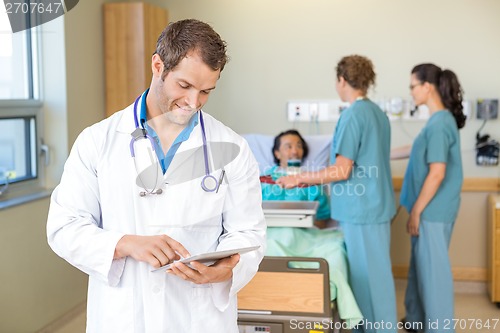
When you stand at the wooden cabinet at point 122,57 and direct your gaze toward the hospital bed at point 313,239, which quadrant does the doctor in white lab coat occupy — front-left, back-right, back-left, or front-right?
front-right

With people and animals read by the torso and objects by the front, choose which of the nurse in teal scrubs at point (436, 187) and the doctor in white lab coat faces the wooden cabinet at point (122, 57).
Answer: the nurse in teal scrubs

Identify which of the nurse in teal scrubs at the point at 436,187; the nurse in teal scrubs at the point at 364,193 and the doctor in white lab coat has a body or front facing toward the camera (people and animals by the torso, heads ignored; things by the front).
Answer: the doctor in white lab coat

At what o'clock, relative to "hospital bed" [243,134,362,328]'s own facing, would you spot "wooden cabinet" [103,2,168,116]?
The wooden cabinet is roughly at 4 o'clock from the hospital bed.

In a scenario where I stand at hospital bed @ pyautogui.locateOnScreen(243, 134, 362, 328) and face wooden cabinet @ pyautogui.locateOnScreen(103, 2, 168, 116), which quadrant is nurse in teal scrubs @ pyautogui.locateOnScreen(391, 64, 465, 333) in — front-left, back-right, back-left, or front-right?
back-right

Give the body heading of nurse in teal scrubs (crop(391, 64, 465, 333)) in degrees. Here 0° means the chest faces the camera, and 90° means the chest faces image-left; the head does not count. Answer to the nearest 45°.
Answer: approximately 90°

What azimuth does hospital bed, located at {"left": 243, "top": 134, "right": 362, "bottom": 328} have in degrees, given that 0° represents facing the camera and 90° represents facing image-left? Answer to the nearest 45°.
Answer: approximately 0°

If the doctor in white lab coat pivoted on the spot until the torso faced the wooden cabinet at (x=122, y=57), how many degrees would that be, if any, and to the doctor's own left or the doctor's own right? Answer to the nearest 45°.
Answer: approximately 180°

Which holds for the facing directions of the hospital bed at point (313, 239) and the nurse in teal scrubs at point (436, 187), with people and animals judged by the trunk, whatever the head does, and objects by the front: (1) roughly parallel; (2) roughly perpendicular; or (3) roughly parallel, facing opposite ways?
roughly perpendicular

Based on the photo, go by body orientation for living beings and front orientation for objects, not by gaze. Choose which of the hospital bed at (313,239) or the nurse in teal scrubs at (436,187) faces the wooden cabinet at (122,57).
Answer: the nurse in teal scrubs

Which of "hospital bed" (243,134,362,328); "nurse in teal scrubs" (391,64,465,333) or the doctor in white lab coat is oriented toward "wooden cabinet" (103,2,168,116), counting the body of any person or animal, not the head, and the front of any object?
the nurse in teal scrubs

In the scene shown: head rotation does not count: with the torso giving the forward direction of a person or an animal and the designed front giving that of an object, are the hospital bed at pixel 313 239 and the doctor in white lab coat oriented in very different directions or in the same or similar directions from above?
same or similar directions

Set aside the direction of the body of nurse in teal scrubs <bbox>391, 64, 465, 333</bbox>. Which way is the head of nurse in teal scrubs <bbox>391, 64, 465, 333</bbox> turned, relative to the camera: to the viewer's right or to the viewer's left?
to the viewer's left

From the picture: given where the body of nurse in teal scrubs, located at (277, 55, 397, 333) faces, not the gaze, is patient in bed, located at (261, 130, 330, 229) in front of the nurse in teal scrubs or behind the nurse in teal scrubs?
in front

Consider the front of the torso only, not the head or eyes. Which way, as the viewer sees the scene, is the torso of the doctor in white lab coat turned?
toward the camera
